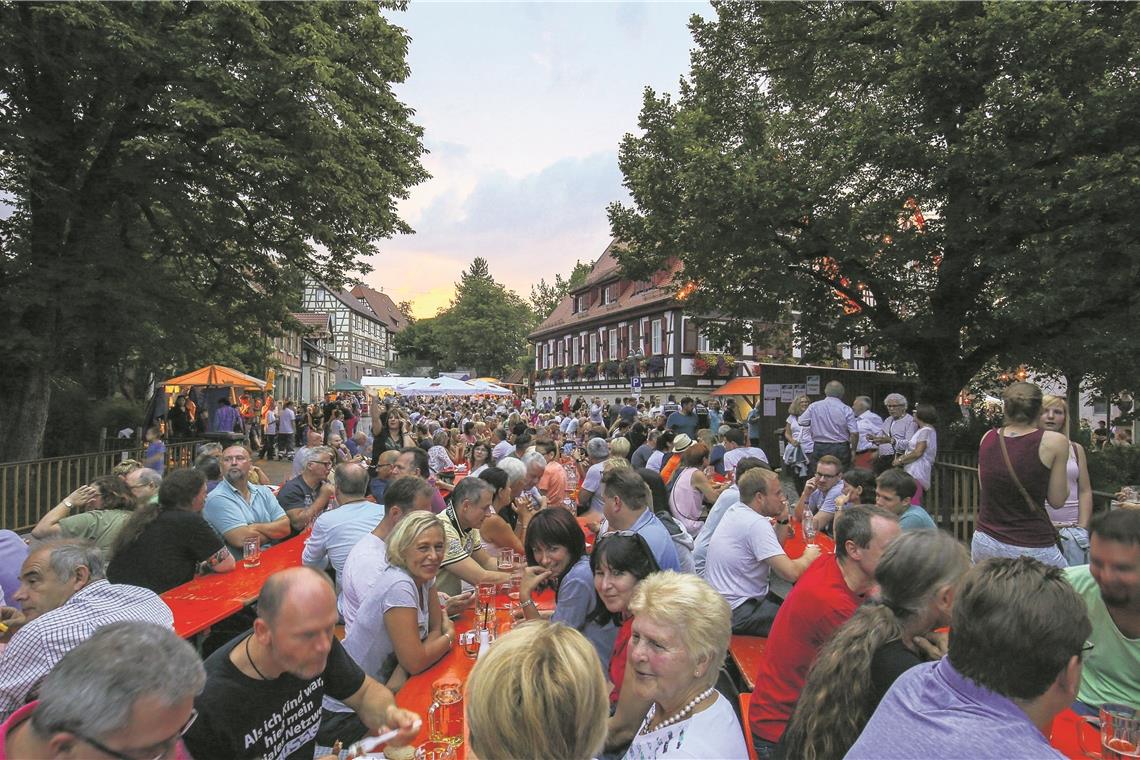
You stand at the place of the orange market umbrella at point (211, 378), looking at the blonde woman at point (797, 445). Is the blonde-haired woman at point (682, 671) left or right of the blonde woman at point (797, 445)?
right

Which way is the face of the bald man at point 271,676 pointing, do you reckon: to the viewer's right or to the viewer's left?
to the viewer's right

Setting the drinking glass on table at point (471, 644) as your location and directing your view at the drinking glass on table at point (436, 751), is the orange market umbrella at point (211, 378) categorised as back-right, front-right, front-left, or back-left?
back-right

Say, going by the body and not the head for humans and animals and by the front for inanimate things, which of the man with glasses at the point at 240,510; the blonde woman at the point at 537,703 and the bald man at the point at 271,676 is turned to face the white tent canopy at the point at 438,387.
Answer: the blonde woman

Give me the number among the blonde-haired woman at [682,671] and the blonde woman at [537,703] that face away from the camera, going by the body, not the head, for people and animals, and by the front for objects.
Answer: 1

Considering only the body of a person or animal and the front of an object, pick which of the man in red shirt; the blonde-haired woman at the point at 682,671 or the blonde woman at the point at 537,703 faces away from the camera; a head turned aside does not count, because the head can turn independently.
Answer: the blonde woman

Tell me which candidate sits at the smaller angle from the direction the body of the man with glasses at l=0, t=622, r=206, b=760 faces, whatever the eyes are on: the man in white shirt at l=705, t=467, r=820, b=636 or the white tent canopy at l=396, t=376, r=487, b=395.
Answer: the man in white shirt

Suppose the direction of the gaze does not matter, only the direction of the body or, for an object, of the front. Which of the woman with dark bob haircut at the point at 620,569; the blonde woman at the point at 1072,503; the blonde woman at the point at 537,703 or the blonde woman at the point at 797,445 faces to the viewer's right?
the blonde woman at the point at 797,445

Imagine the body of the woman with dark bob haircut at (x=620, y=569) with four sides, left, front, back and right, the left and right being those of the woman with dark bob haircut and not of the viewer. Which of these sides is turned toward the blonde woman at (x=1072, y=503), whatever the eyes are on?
back

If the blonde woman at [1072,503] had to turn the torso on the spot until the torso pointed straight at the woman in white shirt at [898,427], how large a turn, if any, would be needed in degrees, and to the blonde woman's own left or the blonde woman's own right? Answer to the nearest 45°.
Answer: approximately 90° to the blonde woman's own right

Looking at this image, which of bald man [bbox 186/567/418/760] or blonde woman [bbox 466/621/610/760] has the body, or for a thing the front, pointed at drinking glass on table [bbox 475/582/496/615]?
the blonde woman
